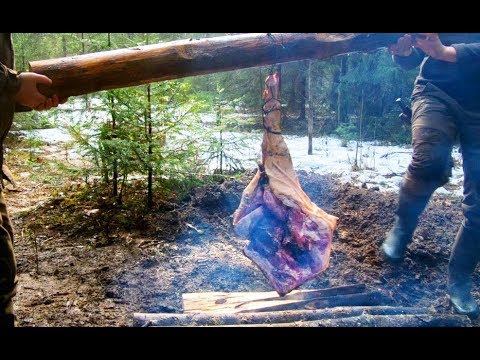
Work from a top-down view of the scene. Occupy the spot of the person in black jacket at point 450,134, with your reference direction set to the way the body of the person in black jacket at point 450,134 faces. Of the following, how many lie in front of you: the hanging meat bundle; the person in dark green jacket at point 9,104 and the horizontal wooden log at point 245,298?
3

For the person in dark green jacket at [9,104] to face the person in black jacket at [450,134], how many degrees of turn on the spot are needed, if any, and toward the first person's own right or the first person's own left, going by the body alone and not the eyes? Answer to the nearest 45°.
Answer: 0° — they already face them

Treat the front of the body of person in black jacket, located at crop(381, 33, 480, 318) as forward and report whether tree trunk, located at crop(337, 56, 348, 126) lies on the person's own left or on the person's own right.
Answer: on the person's own right

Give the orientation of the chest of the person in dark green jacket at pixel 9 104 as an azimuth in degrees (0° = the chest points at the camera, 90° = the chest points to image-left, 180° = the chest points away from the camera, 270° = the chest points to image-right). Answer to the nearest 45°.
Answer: approximately 270°

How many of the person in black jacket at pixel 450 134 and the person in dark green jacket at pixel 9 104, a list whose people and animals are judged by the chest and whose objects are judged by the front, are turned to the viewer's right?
1

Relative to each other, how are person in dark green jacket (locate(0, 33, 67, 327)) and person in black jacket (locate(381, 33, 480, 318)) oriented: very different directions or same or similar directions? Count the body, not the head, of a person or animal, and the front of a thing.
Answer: very different directions

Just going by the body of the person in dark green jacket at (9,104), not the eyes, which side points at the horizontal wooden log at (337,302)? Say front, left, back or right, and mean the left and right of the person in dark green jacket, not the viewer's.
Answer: front

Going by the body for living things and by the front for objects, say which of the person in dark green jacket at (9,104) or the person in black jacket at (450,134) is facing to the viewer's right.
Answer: the person in dark green jacket at (9,104)

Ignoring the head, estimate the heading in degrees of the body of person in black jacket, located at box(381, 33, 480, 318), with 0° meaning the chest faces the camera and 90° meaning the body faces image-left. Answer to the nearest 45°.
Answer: approximately 45°
